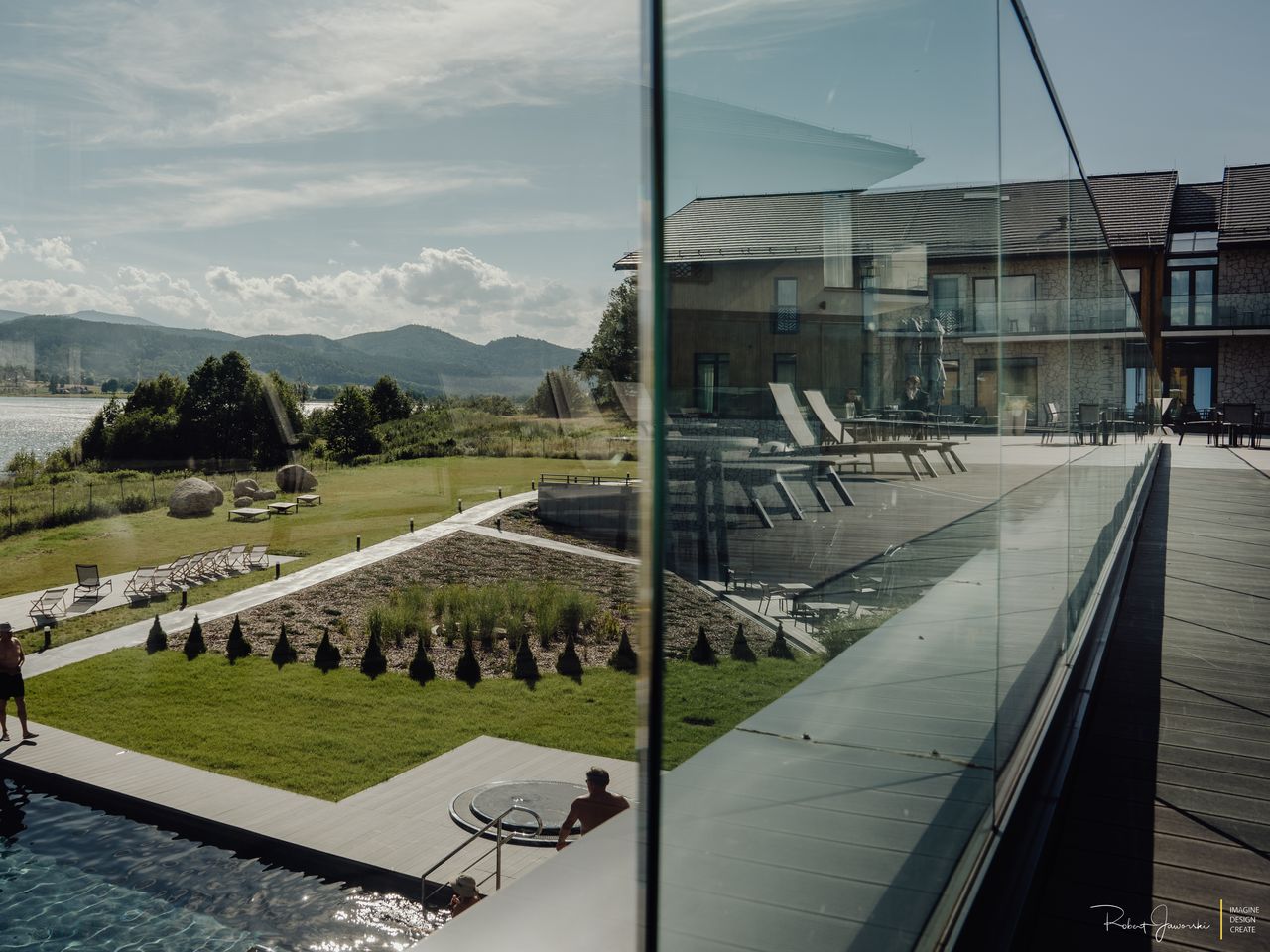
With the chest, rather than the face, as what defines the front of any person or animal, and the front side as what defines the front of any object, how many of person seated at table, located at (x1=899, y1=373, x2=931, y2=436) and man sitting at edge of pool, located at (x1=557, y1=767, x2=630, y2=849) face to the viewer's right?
0

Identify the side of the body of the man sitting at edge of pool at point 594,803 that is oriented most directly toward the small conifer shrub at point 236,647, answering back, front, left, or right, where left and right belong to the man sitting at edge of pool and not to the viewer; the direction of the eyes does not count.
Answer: front

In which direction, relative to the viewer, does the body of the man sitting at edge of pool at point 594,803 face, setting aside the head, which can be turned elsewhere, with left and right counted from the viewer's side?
facing away from the viewer and to the left of the viewer

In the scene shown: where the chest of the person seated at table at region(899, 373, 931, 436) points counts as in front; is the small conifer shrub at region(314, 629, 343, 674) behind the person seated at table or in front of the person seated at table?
in front

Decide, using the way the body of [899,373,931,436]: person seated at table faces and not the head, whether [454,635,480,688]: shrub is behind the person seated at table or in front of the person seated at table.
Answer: in front

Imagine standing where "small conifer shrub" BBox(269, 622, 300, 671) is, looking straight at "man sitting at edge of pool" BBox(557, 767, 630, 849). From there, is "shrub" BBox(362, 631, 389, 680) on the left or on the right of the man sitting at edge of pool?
left

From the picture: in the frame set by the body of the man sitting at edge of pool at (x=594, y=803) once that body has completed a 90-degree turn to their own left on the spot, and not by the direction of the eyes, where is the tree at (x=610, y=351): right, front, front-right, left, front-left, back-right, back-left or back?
back-right

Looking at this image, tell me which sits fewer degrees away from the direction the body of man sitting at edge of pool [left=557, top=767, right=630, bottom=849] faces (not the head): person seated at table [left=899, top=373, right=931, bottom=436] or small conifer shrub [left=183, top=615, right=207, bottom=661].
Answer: the small conifer shrub

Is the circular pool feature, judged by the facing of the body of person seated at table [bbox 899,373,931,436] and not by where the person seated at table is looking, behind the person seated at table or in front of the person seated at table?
in front
